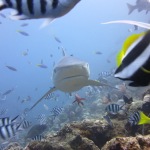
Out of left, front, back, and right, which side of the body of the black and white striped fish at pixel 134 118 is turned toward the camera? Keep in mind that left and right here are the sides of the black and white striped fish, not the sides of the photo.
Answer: left

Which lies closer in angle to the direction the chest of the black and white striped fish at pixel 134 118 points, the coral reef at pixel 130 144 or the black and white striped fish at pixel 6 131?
the black and white striped fish

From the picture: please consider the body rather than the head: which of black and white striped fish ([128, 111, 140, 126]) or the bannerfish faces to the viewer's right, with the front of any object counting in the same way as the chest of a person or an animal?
the bannerfish

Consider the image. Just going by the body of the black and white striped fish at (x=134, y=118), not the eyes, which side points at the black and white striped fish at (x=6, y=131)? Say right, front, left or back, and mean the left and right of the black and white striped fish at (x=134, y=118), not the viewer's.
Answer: front

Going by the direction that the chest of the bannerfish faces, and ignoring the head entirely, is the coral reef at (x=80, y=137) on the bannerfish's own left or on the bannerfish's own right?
on the bannerfish's own left
